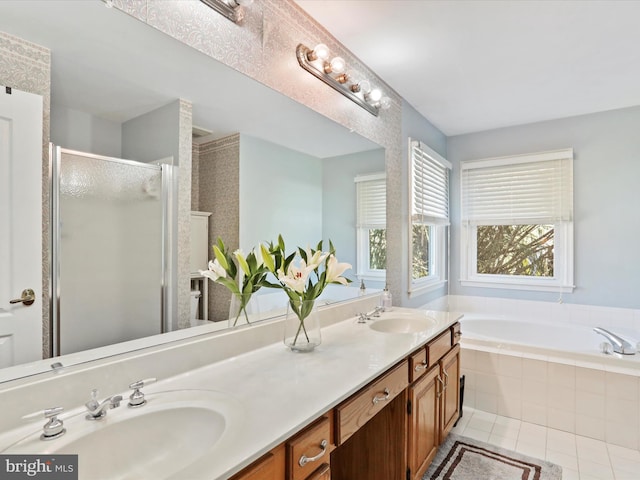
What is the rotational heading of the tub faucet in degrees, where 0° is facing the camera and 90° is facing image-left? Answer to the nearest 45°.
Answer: approximately 90°

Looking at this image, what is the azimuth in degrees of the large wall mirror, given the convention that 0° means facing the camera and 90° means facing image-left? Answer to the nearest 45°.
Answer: approximately 315°

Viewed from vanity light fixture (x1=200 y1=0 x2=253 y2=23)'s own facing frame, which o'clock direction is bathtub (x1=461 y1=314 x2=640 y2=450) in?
The bathtub is roughly at 10 o'clock from the vanity light fixture.

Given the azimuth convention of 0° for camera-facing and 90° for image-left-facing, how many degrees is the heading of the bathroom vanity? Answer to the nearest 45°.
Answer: approximately 315°

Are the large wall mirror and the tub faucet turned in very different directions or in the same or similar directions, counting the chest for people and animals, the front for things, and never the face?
very different directions

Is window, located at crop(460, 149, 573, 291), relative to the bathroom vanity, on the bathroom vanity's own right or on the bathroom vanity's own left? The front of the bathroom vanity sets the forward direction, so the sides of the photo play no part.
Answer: on the bathroom vanity's own left

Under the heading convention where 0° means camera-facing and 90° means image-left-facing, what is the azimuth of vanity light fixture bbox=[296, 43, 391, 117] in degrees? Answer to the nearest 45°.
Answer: approximately 315°

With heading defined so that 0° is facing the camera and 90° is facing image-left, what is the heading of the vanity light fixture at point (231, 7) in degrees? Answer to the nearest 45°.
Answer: approximately 315°
